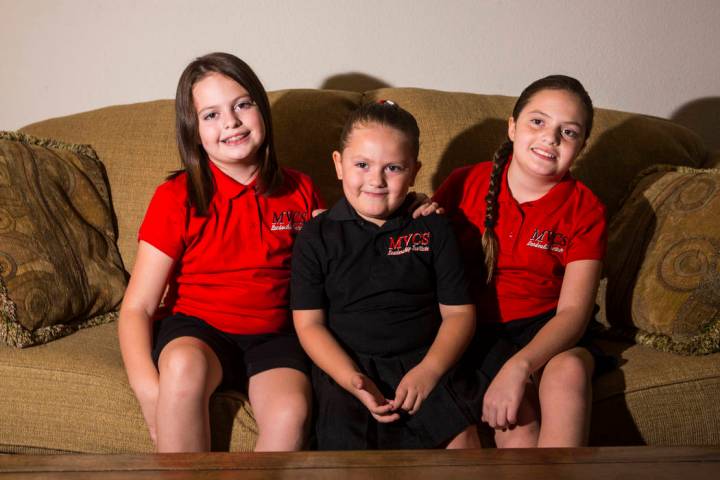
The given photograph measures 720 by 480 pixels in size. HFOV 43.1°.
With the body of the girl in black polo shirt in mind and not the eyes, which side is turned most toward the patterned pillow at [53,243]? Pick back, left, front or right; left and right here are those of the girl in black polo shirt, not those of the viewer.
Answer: right

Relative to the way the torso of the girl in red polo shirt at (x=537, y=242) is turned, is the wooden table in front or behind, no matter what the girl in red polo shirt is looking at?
in front

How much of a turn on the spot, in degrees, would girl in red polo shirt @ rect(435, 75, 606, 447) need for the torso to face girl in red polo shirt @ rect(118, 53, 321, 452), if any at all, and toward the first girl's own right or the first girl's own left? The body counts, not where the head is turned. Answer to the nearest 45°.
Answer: approximately 90° to the first girl's own right

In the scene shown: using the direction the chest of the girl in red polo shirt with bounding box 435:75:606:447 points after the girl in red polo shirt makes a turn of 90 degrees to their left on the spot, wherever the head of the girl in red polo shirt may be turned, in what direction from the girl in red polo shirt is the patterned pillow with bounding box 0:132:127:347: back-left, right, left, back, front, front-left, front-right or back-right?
back

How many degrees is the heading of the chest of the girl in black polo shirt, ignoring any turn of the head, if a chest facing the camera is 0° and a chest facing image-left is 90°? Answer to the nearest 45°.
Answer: approximately 0°

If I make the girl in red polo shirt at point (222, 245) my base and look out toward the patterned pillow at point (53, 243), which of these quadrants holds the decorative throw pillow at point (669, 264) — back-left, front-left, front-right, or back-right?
back-right

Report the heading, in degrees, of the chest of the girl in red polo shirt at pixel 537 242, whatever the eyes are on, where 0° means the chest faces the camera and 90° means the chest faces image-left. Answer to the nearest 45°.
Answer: approximately 0°

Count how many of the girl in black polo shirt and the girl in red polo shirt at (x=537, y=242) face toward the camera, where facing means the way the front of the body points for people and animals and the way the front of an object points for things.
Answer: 2
